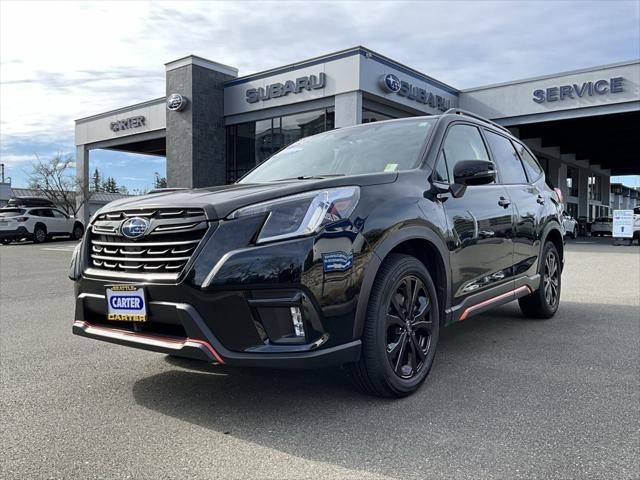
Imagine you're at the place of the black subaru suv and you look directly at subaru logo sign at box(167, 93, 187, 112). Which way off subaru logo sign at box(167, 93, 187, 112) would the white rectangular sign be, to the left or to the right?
right

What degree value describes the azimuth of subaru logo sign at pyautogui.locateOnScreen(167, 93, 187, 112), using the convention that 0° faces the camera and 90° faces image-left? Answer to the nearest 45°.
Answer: approximately 45°

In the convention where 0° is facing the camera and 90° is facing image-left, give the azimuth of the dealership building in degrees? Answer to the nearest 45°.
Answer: approximately 45°

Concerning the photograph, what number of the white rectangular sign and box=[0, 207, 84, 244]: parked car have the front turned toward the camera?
1

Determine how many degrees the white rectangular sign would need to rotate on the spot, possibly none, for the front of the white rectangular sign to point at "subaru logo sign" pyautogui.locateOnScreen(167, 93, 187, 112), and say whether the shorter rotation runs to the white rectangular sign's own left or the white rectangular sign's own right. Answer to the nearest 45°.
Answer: approximately 90° to the white rectangular sign's own right

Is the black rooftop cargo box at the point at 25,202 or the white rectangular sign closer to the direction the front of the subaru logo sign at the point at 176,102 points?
the black rooftop cargo box

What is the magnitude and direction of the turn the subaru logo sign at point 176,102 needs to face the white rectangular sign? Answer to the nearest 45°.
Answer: approximately 90° to its left

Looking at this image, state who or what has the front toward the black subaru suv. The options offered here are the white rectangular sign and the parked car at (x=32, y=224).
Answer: the white rectangular sign

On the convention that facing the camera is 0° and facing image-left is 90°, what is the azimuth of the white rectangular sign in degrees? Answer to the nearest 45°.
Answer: approximately 0°
